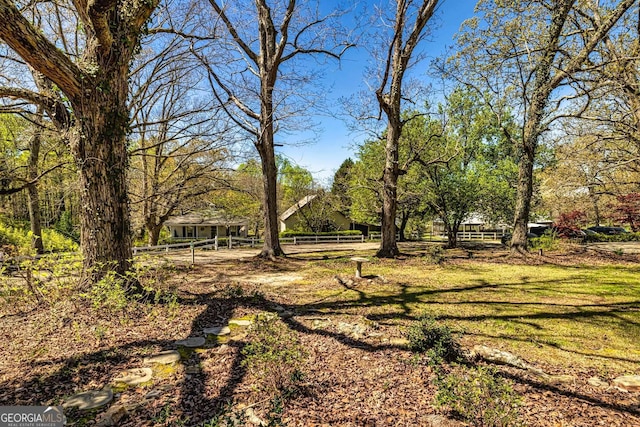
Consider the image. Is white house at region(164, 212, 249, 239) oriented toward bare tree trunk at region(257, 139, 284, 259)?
yes

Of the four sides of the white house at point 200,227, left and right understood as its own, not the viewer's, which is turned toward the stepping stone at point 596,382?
front

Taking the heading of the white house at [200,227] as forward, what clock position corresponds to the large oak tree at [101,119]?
The large oak tree is roughly at 12 o'clock from the white house.

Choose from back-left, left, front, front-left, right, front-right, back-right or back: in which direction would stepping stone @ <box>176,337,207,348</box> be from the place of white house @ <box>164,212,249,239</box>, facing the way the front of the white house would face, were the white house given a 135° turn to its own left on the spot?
back-right

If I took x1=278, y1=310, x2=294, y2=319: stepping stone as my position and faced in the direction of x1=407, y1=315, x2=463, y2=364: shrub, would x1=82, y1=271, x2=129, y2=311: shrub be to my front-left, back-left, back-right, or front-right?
back-right

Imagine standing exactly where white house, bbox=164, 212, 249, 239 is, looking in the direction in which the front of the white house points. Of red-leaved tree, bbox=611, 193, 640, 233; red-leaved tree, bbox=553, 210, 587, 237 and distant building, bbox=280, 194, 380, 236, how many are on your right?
0

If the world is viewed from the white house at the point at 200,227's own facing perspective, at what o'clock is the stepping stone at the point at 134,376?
The stepping stone is roughly at 12 o'clock from the white house.

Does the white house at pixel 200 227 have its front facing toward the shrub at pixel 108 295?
yes

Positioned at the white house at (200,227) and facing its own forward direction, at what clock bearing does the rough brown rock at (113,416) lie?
The rough brown rock is roughly at 12 o'clock from the white house.

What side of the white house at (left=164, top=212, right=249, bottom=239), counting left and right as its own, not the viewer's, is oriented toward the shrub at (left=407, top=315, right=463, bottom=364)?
front

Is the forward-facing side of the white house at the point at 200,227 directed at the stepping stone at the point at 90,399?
yes

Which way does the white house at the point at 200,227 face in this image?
toward the camera

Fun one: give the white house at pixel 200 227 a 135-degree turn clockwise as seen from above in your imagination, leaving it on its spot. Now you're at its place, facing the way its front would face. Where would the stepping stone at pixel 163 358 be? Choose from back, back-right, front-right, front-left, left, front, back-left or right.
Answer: back-left

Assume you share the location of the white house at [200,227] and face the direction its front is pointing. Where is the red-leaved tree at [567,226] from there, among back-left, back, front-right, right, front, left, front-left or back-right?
front-left

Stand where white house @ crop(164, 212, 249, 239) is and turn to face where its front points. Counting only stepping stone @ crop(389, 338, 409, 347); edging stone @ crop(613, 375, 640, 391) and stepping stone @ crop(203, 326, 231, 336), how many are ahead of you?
3
